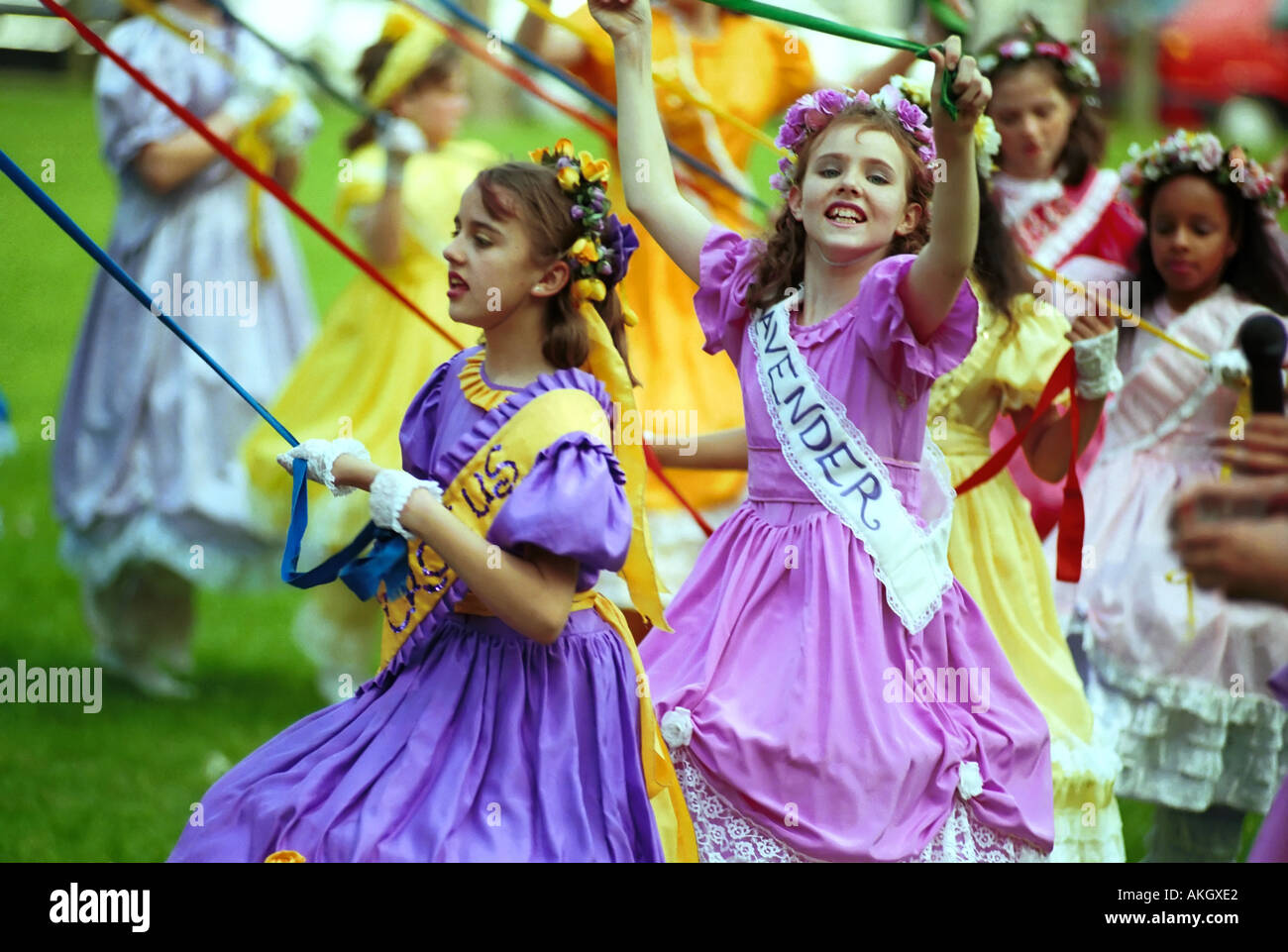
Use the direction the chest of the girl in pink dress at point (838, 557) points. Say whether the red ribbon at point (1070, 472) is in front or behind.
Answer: behind

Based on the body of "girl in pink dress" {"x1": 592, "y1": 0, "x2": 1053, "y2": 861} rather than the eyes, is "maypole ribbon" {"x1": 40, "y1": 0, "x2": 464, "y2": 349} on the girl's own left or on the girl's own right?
on the girl's own right

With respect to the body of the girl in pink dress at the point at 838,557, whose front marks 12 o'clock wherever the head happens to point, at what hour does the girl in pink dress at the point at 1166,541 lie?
the girl in pink dress at the point at 1166,541 is roughly at 7 o'clock from the girl in pink dress at the point at 838,557.

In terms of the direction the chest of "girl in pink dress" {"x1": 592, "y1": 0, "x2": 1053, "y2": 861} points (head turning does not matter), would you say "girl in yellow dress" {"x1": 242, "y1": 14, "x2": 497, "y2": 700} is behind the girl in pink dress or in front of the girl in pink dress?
behind

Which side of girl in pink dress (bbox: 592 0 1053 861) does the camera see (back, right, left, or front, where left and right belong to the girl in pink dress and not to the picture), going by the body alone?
front

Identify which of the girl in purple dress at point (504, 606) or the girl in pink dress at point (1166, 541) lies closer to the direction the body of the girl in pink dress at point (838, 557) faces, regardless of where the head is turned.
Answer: the girl in purple dress

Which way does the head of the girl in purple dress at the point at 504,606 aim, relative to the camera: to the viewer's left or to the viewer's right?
to the viewer's left

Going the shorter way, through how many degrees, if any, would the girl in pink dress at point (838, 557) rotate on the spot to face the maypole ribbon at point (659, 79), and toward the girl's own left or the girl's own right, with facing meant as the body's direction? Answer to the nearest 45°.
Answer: approximately 180°

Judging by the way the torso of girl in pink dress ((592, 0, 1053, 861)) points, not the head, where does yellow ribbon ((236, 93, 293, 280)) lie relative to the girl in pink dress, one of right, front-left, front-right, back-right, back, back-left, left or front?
back-right
